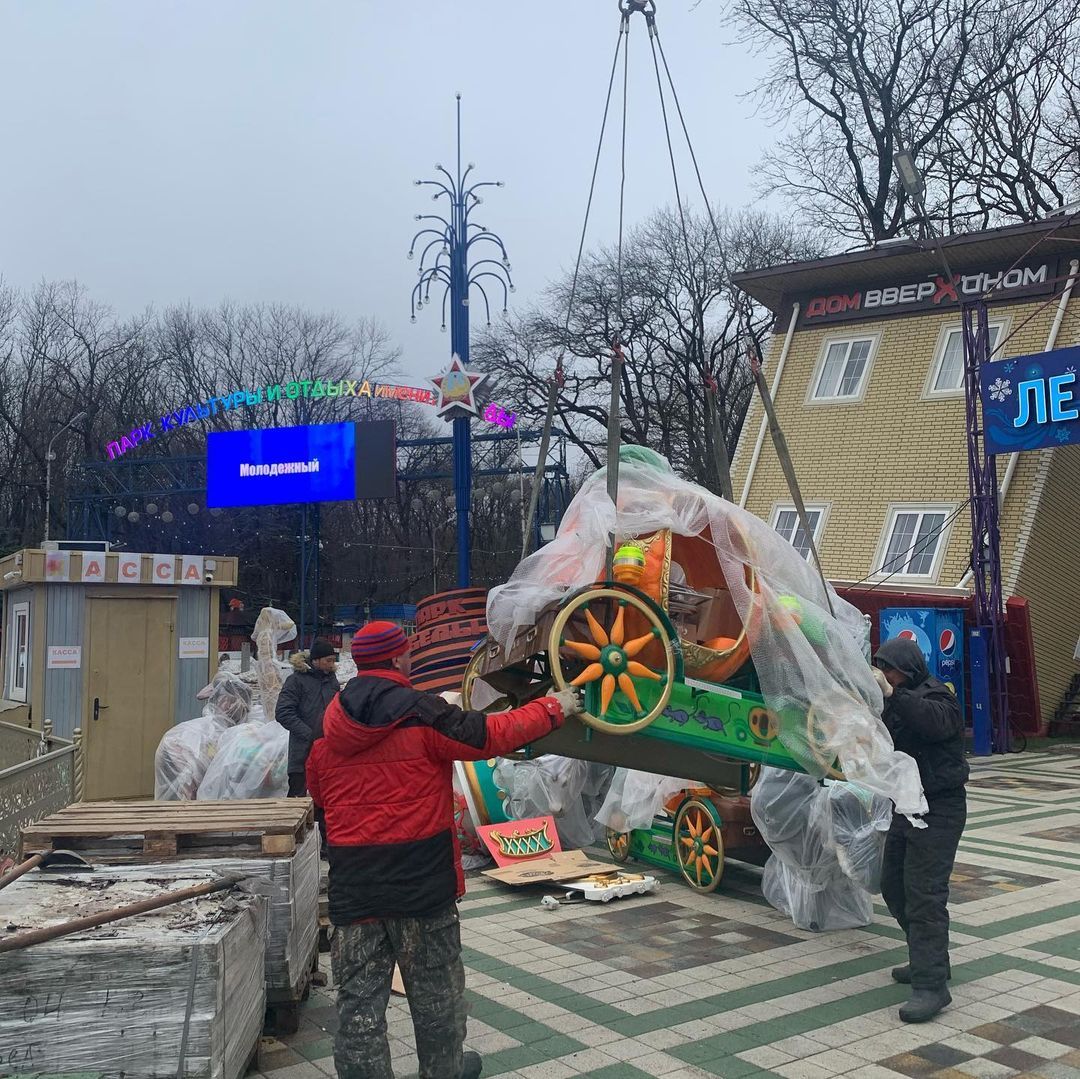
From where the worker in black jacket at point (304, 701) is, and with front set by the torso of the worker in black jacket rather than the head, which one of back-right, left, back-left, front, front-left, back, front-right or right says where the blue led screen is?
back-left

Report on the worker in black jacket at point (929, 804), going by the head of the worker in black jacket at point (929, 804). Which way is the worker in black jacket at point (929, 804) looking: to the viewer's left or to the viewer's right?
to the viewer's left

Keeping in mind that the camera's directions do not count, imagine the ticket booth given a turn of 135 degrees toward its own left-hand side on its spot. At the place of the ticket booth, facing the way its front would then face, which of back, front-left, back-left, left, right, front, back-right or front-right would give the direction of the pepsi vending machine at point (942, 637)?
front-right

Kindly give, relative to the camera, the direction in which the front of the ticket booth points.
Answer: facing the viewer

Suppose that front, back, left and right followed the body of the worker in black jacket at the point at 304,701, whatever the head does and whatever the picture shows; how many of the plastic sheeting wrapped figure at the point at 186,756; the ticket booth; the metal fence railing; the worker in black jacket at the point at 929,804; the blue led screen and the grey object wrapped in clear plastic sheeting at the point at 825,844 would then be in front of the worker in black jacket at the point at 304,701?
2

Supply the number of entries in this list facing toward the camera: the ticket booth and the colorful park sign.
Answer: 2

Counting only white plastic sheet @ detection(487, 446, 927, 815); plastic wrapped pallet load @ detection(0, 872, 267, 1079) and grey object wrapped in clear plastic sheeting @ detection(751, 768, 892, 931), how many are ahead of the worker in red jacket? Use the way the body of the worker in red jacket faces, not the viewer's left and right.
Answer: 2

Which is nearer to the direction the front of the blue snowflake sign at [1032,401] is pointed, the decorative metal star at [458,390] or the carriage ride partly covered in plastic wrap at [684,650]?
the carriage ride partly covered in plastic wrap

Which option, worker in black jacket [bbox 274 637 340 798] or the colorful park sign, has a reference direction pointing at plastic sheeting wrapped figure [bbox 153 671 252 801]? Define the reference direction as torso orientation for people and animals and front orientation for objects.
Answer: the colorful park sign

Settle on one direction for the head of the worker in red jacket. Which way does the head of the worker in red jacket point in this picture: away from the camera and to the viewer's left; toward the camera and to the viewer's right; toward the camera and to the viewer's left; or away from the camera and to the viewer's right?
away from the camera and to the viewer's right

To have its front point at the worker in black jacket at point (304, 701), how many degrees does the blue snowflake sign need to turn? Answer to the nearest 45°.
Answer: approximately 45° to its right

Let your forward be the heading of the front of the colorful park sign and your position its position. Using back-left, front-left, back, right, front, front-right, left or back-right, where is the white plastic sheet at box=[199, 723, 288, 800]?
front

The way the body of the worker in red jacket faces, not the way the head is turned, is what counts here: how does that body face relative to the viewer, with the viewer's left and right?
facing away from the viewer and to the right of the viewer

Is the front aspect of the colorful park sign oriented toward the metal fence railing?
yes
